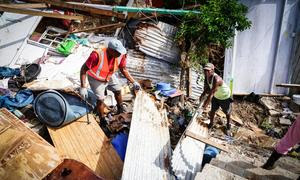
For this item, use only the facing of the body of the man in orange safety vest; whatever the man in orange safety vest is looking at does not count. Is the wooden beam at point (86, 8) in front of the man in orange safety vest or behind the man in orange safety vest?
behind

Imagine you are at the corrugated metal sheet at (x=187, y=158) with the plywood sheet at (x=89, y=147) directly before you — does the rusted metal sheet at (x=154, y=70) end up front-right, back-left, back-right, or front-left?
front-right

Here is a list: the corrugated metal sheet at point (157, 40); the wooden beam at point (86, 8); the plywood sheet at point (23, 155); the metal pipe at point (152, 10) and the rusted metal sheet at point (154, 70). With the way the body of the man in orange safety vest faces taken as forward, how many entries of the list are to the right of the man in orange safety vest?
1

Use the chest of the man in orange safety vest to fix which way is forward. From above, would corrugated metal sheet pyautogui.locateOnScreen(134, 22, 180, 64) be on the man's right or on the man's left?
on the man's left

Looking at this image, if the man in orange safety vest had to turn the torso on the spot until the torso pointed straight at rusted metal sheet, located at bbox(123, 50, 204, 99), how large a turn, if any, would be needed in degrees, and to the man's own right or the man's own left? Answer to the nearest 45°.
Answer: approximately 90° to the man's own left
